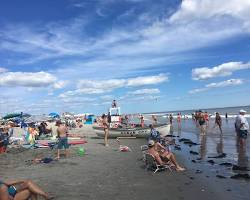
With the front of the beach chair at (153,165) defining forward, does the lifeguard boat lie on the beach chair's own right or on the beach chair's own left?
on the beach chair's own left

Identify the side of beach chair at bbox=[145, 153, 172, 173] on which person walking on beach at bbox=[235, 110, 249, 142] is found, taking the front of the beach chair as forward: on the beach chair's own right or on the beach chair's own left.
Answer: on the beach chair's own left

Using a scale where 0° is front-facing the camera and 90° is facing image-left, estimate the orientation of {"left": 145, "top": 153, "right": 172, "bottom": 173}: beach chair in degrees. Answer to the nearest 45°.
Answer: approximately 270°

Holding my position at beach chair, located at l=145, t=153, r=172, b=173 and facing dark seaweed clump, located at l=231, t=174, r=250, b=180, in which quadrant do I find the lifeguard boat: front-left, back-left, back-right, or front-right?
back-left

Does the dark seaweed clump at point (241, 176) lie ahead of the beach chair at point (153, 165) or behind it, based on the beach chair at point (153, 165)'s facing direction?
ahead
